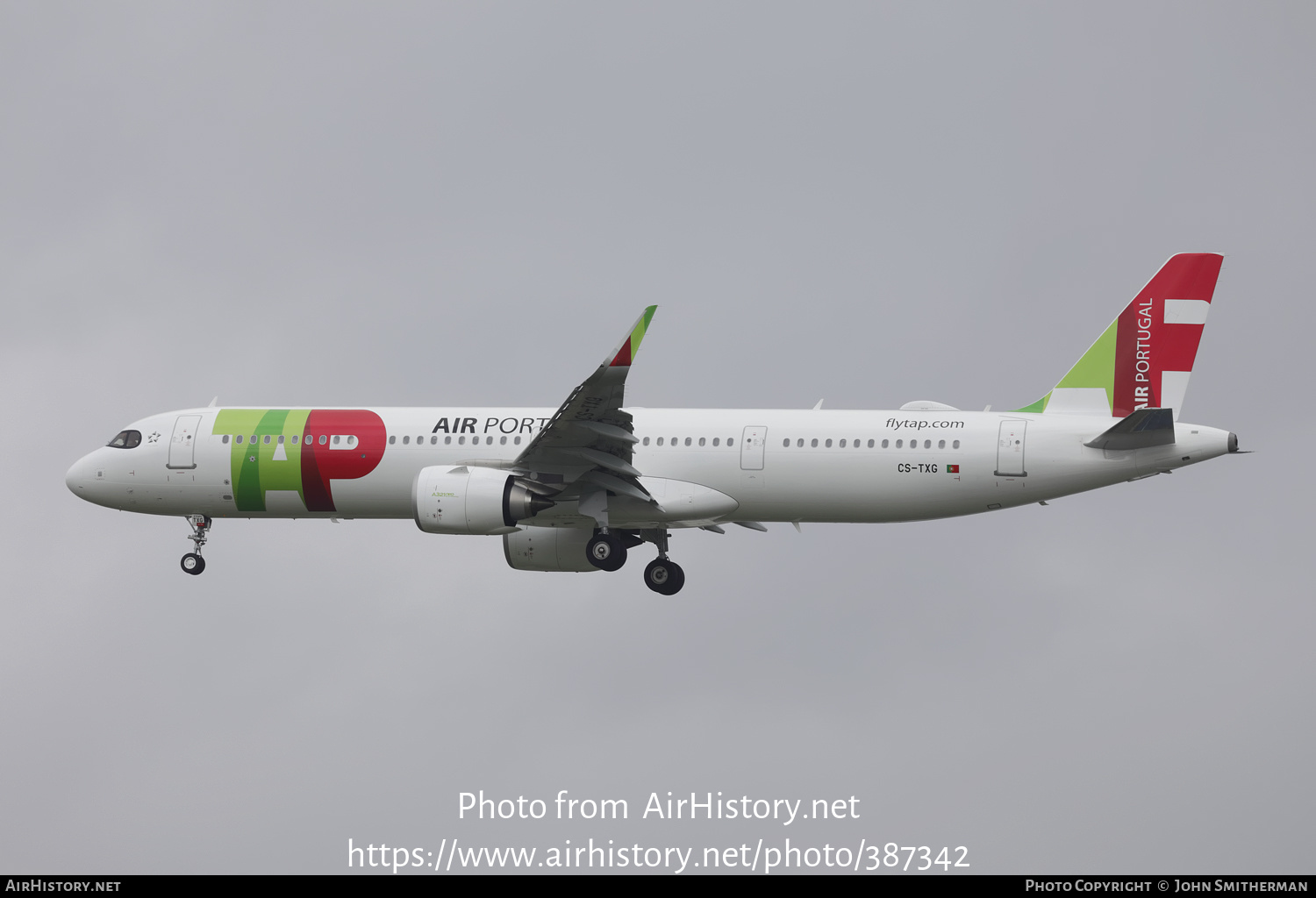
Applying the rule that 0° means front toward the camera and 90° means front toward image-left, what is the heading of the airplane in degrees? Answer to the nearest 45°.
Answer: approximately 90°
